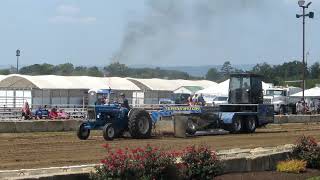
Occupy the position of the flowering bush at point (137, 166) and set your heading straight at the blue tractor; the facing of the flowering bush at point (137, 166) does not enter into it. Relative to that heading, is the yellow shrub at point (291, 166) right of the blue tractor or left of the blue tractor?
right

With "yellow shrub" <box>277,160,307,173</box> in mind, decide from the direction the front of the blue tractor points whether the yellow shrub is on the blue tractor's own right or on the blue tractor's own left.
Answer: on the blue tractor's own left

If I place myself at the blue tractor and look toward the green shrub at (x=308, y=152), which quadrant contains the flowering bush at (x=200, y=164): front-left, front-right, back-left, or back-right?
front-right

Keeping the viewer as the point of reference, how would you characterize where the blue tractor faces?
facing the viewer and to the left of the viewer

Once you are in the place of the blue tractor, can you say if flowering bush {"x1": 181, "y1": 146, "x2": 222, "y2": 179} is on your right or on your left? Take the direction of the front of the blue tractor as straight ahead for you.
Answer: on your left

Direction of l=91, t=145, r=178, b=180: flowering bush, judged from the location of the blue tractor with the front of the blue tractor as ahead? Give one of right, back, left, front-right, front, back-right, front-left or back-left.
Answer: front-left

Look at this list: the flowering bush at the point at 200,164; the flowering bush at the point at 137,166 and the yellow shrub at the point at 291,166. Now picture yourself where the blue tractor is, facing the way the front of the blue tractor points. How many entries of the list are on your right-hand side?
0

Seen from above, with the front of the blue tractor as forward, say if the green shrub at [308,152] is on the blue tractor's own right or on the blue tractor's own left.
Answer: on the blue tractor's own left
